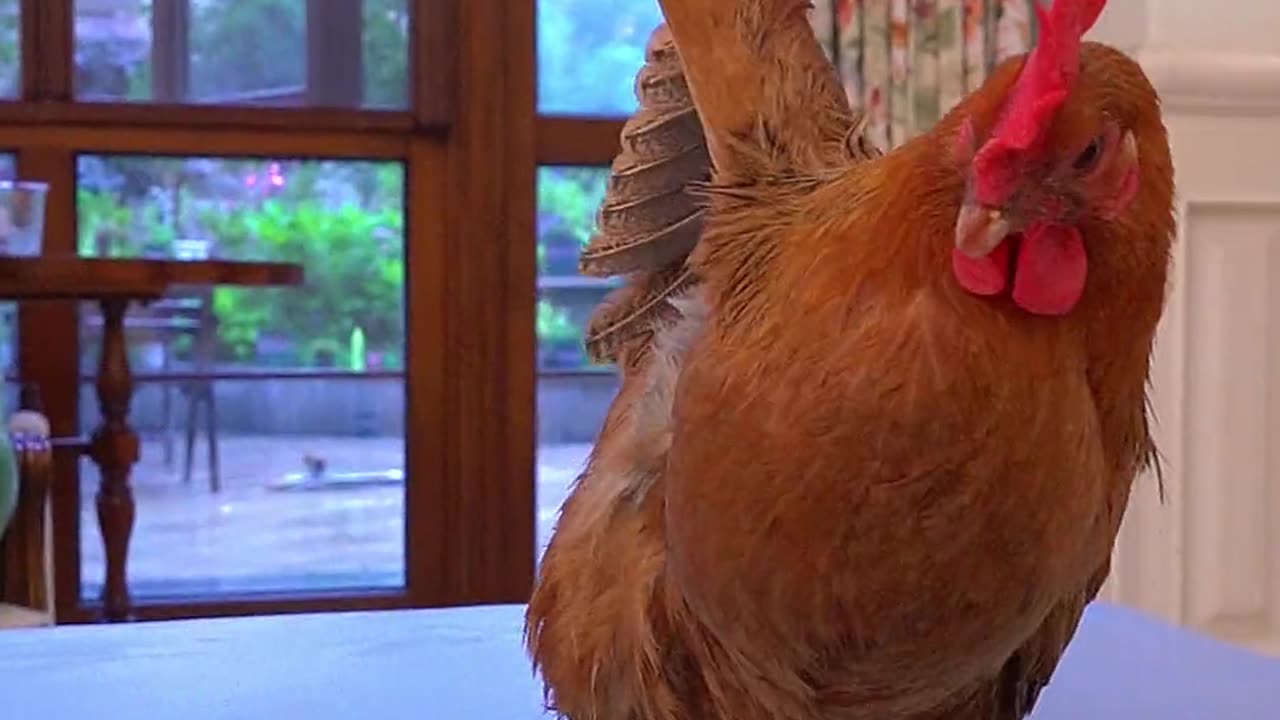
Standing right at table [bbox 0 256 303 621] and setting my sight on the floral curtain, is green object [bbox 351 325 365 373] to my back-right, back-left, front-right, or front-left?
front-left

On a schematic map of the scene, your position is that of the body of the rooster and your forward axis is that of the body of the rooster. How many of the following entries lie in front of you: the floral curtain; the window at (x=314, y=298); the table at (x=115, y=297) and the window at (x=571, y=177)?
0

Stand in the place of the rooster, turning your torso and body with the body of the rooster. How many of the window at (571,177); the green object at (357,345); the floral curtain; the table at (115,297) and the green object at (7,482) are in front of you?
0

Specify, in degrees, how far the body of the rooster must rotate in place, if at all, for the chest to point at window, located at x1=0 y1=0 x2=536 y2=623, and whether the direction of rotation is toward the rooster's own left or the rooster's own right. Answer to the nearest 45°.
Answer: approximately 180°

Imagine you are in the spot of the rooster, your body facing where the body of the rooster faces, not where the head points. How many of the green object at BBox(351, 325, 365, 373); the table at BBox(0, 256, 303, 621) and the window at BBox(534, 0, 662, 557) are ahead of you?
0

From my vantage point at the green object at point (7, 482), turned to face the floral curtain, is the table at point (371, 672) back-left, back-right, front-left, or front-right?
front-right

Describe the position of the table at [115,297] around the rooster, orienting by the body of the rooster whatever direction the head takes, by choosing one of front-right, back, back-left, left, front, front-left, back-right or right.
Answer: back

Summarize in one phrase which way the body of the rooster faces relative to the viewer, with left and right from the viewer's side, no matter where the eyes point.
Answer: facing the viewer and to the right of the viewer

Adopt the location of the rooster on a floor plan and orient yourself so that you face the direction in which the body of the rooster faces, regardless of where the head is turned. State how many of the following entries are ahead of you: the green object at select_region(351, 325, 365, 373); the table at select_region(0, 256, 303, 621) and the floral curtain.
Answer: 0

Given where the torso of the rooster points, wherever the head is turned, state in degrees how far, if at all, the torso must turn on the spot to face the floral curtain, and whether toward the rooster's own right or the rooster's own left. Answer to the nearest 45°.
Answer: approximately 135° to the rooster's own left

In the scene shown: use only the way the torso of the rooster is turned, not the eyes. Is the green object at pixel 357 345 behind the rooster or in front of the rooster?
behind

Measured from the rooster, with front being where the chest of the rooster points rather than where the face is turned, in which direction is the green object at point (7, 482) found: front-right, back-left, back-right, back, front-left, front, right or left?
back

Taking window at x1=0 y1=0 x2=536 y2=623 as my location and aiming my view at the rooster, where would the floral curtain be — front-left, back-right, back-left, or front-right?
front-left

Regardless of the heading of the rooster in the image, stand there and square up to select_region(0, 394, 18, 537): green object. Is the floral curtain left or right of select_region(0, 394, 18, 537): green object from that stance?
right

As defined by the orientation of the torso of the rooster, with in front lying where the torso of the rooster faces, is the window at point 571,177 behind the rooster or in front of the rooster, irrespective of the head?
behind
